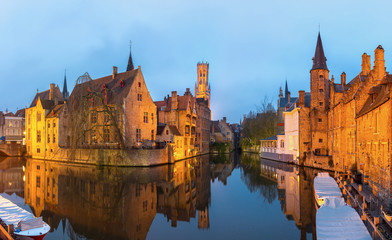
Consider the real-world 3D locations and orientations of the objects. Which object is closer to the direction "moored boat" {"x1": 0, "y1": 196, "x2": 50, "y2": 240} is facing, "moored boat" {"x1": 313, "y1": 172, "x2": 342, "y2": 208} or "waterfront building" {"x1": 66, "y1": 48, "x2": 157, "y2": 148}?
the moored boat

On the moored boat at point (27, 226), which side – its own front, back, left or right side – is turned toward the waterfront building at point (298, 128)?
left

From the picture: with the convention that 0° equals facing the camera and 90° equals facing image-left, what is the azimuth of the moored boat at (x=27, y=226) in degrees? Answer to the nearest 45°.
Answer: approximately 315°

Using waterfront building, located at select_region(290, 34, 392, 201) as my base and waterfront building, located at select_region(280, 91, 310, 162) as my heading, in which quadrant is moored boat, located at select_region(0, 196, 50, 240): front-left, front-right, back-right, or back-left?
back-left

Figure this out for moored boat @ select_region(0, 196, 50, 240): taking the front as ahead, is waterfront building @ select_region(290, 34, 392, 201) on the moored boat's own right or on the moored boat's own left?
on the moored boat's own left

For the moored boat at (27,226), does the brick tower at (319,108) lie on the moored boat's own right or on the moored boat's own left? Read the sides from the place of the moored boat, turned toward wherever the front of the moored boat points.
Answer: on the moored boat's own left

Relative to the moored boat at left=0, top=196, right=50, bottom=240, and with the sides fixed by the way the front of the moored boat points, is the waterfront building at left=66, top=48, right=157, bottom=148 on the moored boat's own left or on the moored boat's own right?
on the moored boat's own left
